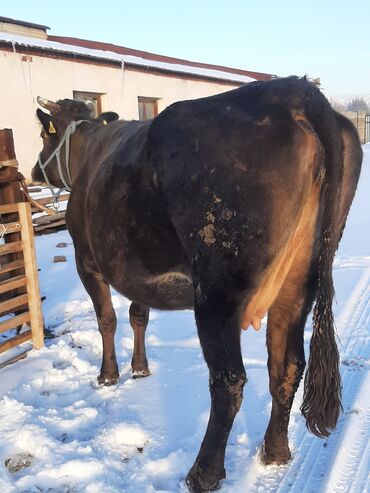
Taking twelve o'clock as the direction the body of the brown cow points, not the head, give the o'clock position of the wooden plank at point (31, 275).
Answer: The wooden plank is roughly at 12 o'clock from the brown cow.

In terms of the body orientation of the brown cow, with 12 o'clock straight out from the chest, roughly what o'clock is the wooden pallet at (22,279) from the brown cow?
The wooden pallet is roughly at 12 o'clock from the brown cow.

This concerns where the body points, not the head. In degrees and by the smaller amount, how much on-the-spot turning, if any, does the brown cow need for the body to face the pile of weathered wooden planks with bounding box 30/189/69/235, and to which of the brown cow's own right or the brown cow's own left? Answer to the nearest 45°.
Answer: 0° — it already faces it

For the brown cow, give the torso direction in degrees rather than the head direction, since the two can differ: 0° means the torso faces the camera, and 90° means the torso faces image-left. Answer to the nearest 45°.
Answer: approximately 135°
